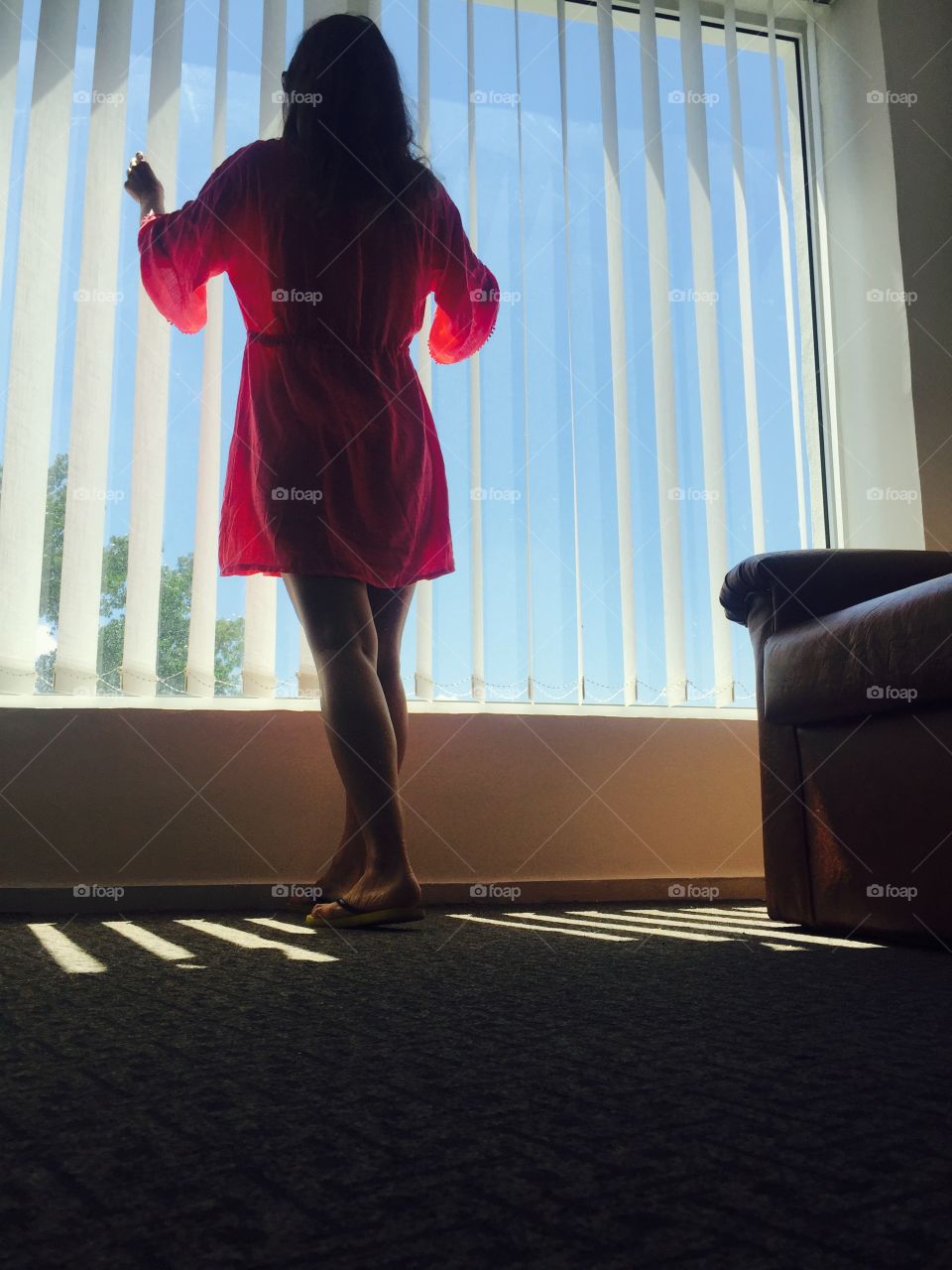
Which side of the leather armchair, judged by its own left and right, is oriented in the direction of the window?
back

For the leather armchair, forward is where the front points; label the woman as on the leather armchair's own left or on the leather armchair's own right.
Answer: on the leather armchair's own right

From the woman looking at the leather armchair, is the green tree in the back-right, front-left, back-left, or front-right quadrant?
back-left

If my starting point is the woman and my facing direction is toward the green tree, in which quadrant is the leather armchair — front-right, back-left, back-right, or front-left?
back-right
